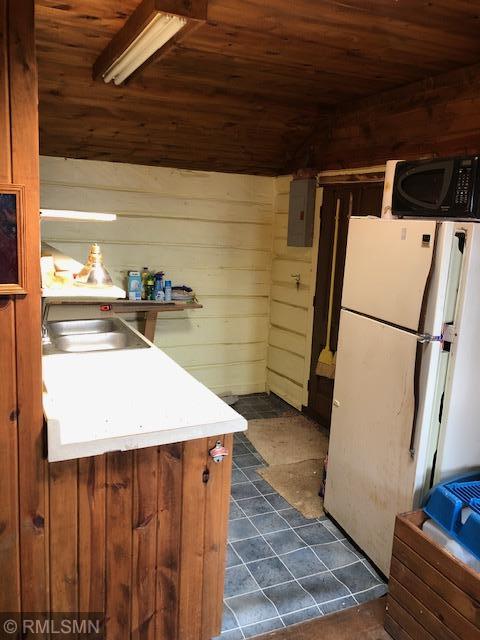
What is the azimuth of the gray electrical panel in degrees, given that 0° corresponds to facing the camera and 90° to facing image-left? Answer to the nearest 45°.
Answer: approximately 45°

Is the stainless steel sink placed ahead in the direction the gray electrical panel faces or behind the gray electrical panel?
ahead

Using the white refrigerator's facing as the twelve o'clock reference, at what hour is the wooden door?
The wooden door is roughly at 4 o'clock from the white refrigerator.

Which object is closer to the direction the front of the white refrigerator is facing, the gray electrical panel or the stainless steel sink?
the stainless steel sink

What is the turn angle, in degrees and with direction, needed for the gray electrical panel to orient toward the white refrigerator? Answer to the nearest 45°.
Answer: approximately 45° to its left

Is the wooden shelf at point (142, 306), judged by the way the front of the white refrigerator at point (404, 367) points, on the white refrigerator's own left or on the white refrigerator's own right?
on the white refrigerator's own right

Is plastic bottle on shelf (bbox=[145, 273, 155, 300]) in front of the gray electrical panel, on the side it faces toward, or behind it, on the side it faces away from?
in front

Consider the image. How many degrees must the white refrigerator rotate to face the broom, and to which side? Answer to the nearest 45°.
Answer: approximately 135° to its right
